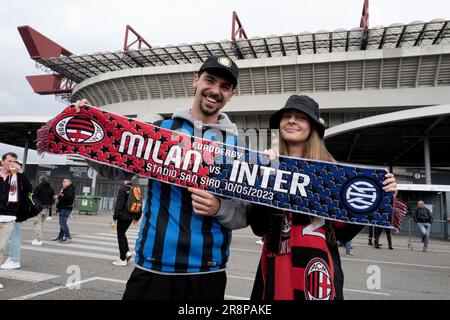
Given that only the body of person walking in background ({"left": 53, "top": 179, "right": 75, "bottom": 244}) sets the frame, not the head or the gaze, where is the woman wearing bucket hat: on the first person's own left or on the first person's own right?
on the first person's own left

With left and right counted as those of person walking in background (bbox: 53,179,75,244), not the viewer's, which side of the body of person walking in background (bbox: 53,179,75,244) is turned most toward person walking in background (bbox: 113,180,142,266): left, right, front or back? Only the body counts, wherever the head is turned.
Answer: left
